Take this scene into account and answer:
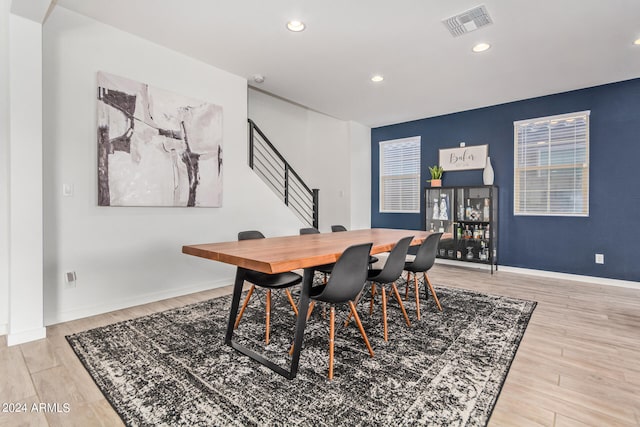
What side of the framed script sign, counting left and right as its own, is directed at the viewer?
front

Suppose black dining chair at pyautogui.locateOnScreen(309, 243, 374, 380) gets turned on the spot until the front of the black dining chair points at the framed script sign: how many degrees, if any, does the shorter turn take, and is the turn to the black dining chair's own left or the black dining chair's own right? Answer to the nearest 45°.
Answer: approximately 90° to the black dining chair's own right

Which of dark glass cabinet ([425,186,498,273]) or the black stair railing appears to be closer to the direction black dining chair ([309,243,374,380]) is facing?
the black stair railing

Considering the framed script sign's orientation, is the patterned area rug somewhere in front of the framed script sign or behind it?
in front

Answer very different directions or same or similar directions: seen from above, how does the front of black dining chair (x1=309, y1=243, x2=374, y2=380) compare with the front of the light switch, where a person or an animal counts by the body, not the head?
very different directions

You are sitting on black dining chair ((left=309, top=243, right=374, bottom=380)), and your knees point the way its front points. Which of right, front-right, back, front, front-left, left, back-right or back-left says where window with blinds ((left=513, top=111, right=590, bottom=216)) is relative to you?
right

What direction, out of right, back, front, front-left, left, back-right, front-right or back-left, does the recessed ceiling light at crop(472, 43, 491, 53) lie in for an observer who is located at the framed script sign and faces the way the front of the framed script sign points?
front

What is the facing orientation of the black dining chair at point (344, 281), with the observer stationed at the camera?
facing away from the viewer and to the left of the viewer

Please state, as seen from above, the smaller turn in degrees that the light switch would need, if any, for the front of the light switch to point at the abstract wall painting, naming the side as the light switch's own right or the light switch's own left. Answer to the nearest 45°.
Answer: approximately 90° to the light switch's own left

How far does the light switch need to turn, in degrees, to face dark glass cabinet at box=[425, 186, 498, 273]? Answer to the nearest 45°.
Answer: approximately 90° to its left

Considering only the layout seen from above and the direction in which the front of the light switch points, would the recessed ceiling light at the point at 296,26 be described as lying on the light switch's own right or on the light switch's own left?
on the light switch's own left

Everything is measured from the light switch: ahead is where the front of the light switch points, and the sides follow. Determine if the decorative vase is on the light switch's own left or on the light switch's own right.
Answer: on the light switch's own left

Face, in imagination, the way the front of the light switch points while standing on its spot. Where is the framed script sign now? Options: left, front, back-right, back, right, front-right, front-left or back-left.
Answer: left

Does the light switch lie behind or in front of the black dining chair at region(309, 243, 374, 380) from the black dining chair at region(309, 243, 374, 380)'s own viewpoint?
in front
